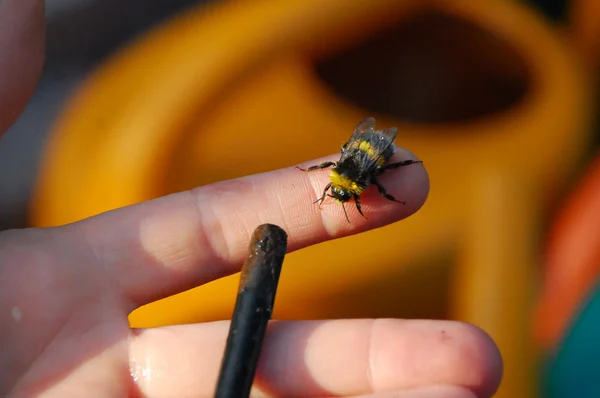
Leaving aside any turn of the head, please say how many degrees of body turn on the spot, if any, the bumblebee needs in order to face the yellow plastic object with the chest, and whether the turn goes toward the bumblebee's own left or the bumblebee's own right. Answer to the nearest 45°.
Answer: approximately 135° to the bumblebee's own right

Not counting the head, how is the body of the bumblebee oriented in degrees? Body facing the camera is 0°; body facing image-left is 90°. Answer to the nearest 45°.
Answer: approximately 45°
